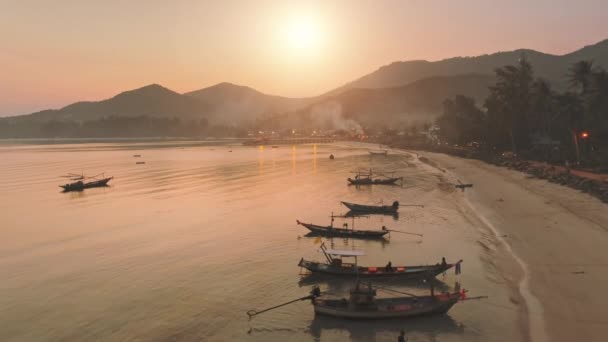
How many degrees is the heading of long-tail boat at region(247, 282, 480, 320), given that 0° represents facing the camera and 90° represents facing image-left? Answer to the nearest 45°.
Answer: approximately 270°
